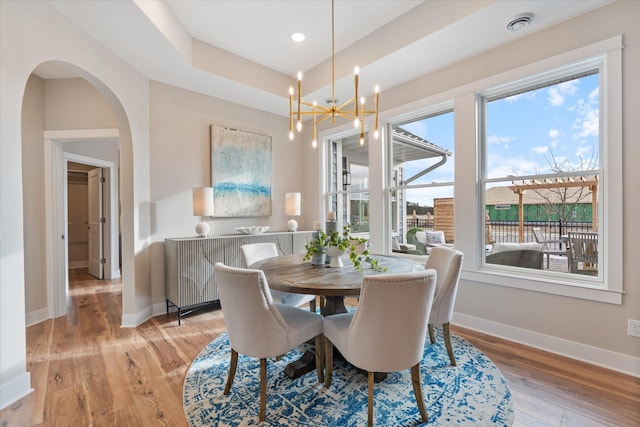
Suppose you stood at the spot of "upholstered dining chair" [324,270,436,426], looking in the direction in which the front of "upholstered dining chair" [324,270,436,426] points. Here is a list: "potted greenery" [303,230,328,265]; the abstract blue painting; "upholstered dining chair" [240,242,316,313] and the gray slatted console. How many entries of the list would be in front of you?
4

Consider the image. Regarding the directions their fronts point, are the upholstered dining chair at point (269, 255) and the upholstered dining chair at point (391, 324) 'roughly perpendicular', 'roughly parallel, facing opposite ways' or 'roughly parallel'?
roughly parallel, facing opposite ways

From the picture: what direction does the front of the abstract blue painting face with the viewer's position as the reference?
facing the viewer and to the right of the viewer

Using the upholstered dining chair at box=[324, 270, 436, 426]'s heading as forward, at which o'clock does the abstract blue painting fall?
The abstract blue painting is roughly at 12 o'clock from the upholstered dining chair.

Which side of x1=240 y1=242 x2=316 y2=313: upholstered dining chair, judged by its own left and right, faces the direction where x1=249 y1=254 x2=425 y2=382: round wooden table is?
front

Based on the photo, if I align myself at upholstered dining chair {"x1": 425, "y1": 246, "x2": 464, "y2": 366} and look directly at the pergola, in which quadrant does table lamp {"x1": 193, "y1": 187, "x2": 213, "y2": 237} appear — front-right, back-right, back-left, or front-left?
back-left

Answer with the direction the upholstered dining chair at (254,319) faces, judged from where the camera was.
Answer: facing away from the viewer and to the right of the viewer

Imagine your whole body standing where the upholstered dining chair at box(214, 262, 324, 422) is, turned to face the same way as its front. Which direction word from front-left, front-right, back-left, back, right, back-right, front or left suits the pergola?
front-right

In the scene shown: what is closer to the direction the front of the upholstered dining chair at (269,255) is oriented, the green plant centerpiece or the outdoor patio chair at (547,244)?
the green plant centerpiece

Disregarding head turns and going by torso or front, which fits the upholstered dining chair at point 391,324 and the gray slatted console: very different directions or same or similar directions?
very different directions

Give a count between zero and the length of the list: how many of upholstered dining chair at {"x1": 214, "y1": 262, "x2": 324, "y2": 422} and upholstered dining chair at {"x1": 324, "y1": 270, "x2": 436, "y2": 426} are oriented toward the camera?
0

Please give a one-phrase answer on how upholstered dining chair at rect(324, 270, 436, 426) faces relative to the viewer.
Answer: facing away from the viewer and to the left of the viewer

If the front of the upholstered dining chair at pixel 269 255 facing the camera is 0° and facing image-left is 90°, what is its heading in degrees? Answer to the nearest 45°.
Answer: approximately 315°

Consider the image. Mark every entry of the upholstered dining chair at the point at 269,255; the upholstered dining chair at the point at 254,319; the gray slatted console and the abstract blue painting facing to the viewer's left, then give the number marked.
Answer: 0
